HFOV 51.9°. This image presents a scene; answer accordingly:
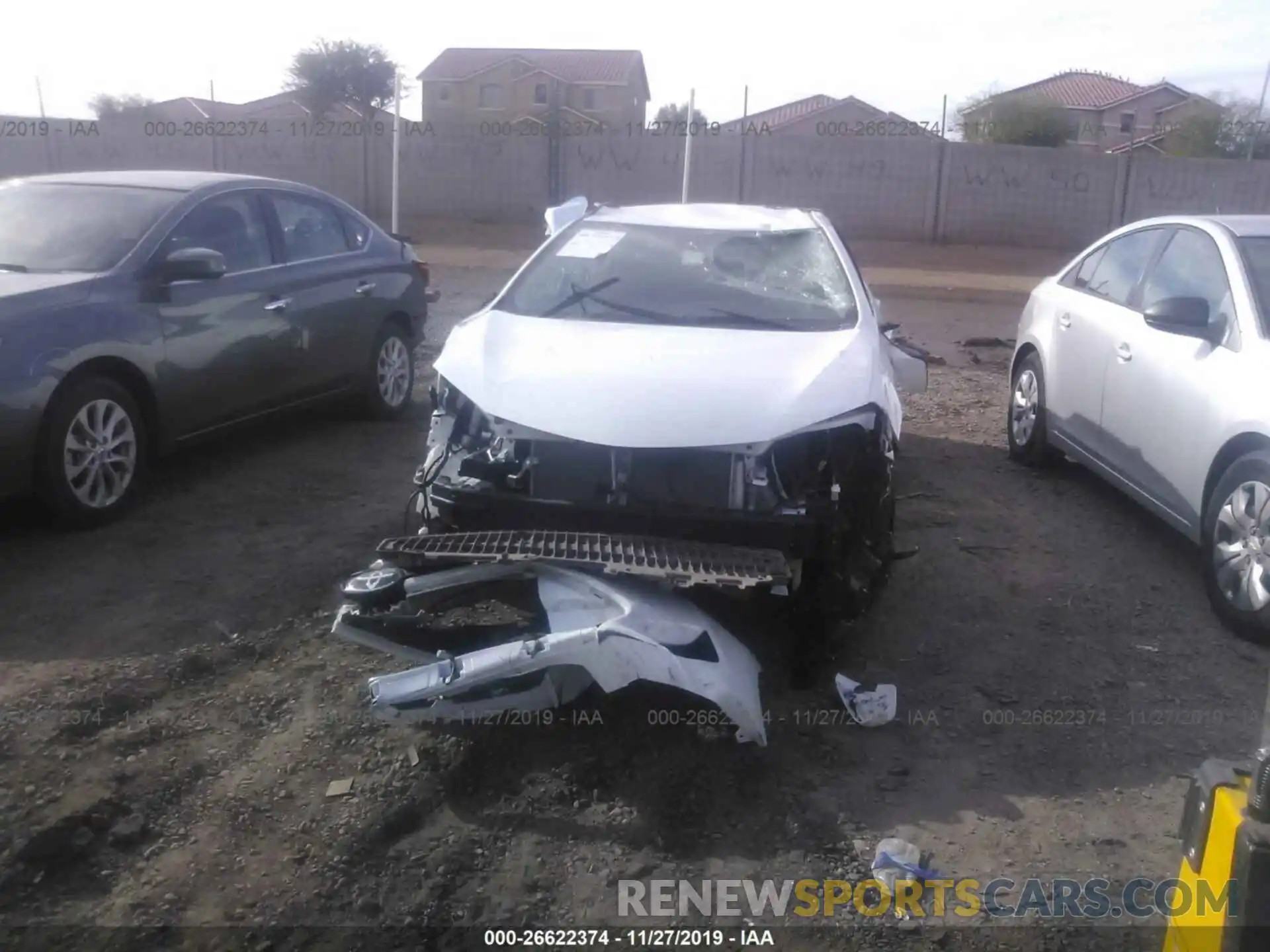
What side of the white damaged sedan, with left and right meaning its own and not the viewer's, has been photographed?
front

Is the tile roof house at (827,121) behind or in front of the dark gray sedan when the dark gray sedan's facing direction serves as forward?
behind

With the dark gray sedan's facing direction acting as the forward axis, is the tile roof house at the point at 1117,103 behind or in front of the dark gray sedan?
behind

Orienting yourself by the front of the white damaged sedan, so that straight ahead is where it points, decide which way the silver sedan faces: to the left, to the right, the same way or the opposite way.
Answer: the same way

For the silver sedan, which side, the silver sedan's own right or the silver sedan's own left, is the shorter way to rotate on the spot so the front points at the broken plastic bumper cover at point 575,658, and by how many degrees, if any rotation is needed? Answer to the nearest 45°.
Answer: approximately 90° to the silver sedan's own right

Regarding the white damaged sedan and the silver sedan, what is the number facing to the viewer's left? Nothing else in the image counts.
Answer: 0

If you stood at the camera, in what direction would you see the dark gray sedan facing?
facing the viewer and to the left of the viewer

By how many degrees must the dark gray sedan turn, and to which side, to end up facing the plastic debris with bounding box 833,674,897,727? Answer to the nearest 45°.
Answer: approximately 90° to its left

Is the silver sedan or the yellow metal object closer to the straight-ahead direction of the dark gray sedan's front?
the yellow metal object

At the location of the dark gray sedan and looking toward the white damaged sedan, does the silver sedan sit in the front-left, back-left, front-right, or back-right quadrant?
front-left

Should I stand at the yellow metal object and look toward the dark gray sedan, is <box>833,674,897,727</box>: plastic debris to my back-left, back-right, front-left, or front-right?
front-right

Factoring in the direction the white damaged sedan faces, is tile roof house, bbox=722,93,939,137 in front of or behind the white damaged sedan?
behind

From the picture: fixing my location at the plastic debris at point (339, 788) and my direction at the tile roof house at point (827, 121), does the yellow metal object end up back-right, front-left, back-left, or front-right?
back-right
